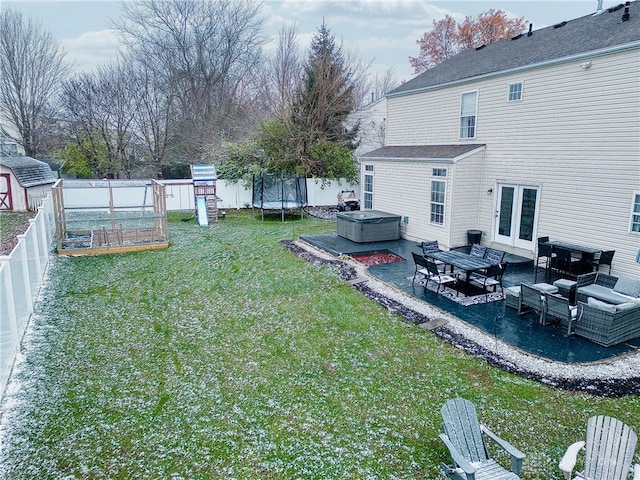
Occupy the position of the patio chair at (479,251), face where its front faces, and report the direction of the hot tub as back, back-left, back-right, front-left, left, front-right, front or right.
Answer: right

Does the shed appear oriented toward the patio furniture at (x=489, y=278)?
no

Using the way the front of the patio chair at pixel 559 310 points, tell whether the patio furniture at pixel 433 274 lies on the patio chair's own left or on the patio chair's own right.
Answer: on the patio chair's own left

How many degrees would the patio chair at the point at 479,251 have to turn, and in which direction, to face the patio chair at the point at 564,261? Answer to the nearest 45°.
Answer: approximately 135° to its left

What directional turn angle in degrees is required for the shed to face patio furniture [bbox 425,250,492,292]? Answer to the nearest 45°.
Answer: approximately 90° to its left

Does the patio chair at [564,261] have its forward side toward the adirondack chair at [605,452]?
no

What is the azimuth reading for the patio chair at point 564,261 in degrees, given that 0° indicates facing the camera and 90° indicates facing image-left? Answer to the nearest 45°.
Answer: approximately 225°

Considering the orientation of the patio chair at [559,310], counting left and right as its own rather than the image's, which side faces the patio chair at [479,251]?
left

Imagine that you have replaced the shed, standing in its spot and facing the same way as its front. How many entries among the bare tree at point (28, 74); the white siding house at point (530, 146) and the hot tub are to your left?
2

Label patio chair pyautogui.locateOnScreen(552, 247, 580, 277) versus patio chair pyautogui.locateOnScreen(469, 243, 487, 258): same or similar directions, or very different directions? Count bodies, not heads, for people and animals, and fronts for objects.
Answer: very different directions

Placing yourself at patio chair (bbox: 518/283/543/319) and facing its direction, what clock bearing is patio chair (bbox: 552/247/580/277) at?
patio chair (bbox: 552/247/580/277) is roughly at 11 o'clock from patio chair (bbox: 518/283/543/319).

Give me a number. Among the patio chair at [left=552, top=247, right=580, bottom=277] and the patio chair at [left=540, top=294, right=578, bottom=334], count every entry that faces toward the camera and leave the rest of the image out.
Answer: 0

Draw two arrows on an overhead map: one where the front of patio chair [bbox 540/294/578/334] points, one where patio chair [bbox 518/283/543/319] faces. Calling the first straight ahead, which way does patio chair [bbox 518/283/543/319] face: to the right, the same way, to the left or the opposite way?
the same way

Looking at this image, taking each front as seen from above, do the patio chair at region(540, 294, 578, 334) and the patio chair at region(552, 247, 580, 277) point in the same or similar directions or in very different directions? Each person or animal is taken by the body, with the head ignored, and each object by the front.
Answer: same or similar directions

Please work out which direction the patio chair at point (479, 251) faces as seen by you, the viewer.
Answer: facing the viewer and to the left of the viewer

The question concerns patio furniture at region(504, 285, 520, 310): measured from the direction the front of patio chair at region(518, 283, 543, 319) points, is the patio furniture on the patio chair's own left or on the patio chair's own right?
on the patio chair's own left
